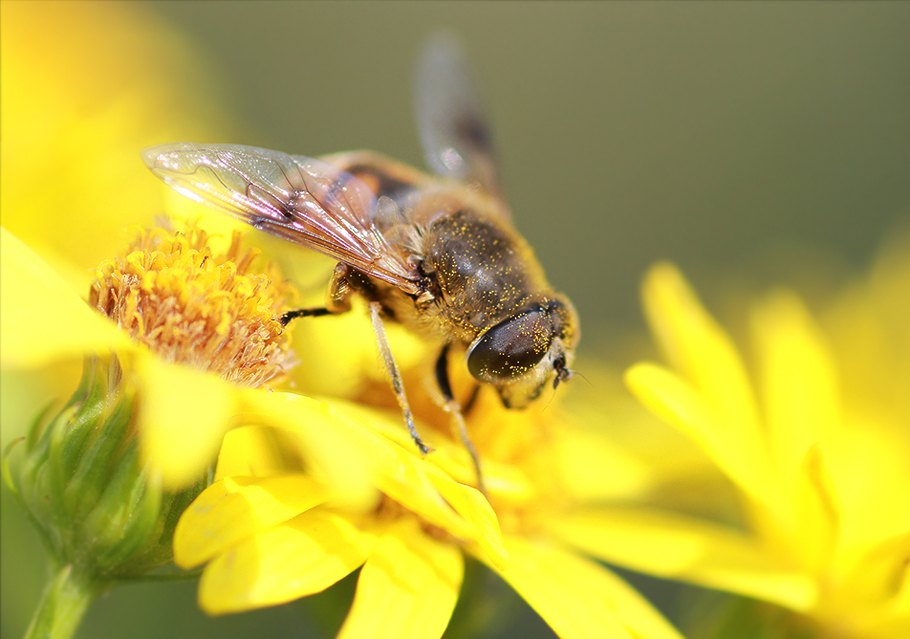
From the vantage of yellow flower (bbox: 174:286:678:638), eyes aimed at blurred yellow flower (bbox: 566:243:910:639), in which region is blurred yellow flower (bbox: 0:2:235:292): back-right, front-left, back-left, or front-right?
back-left

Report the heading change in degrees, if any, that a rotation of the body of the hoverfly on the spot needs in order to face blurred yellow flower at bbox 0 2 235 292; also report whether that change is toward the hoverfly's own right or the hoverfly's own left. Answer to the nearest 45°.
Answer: approximately 180°

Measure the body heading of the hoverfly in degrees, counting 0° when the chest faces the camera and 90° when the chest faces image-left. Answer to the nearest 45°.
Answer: approximately 315°

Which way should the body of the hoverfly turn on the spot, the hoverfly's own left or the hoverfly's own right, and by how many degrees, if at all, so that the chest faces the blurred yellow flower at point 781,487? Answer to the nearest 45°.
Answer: approximately 45° to the hoverfly's own left

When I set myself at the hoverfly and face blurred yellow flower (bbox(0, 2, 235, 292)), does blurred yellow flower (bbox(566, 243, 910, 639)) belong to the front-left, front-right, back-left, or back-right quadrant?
back-right
